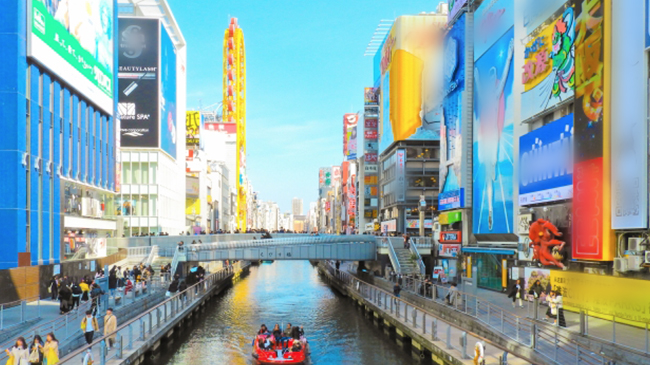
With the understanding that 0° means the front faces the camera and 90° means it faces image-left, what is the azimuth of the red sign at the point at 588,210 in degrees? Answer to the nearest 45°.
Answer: approximately 45°

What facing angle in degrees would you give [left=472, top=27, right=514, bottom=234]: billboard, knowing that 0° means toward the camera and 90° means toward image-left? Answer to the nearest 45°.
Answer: approximately 45°

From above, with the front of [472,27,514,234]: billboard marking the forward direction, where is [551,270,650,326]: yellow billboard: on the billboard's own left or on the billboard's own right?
on the billboard's own left
